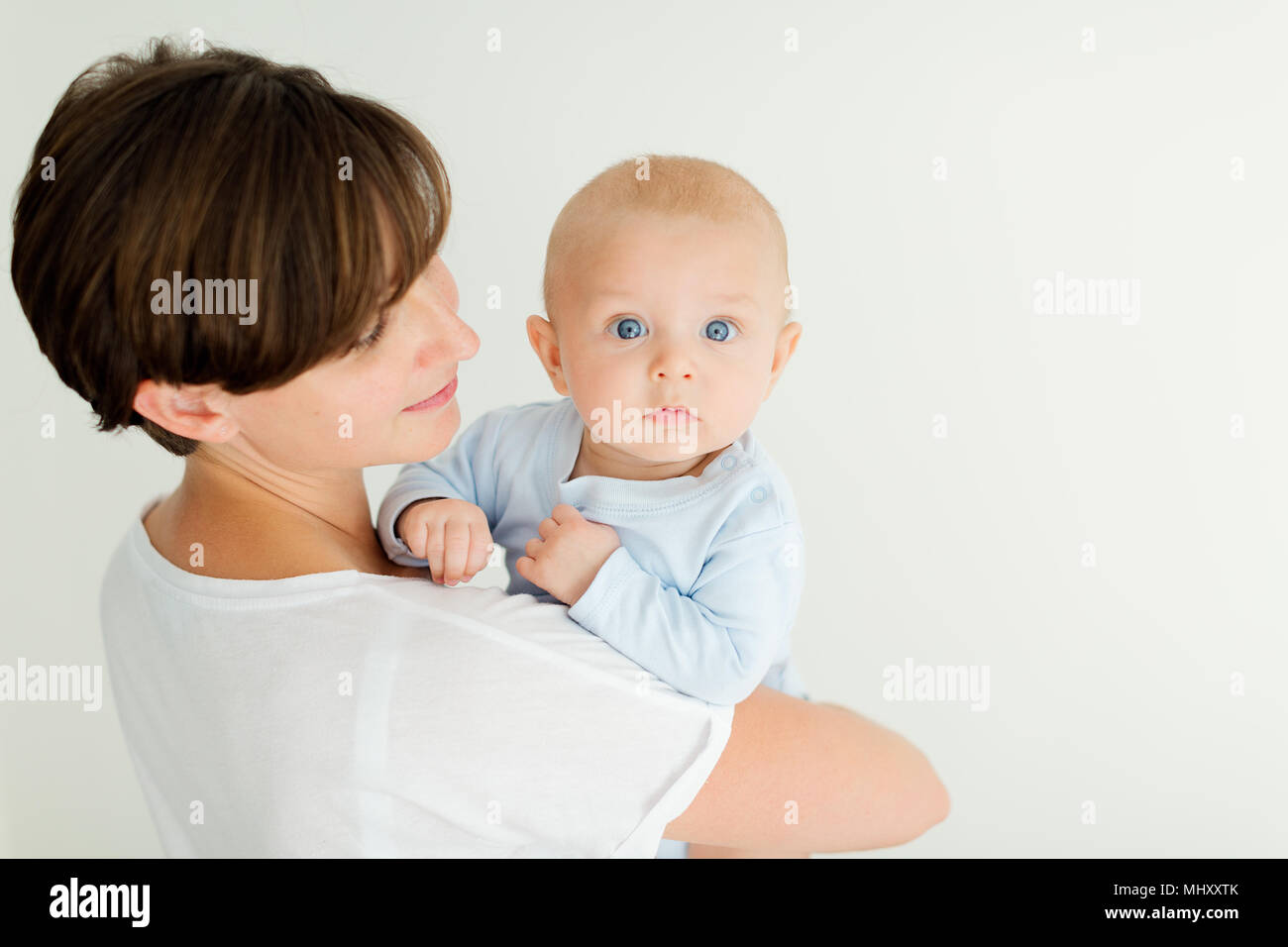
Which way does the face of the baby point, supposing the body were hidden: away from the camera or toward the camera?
toward the camera

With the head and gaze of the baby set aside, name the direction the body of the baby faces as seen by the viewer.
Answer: toward the camera

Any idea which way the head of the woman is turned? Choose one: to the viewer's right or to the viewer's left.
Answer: to the viewer's right

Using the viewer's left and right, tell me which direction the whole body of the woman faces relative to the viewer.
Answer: facing away from the viewer and to the right of the viewer
